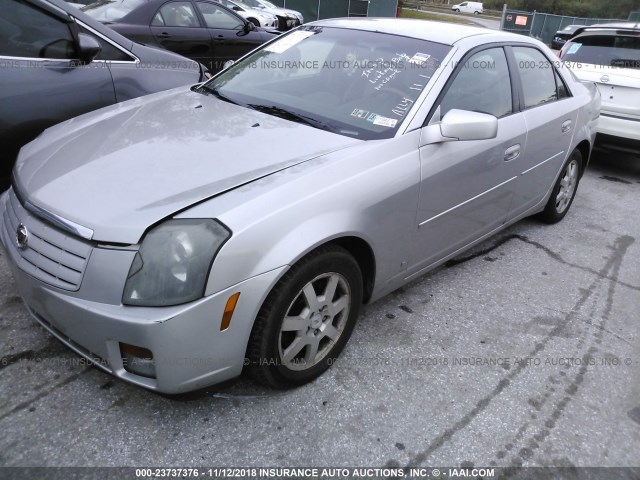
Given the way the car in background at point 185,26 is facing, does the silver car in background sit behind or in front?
in front

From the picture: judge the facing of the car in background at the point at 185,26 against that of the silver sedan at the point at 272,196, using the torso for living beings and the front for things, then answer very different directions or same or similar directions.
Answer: very different directions

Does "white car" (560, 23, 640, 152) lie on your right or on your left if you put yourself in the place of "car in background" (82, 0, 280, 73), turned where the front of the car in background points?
on your right

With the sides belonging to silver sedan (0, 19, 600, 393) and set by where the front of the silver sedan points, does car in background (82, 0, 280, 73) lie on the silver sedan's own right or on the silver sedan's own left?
on the silver sedan's own right

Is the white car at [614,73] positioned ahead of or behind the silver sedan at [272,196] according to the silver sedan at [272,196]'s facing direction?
behind

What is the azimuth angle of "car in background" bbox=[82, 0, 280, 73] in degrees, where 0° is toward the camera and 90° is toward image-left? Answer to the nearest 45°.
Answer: approximately 225°

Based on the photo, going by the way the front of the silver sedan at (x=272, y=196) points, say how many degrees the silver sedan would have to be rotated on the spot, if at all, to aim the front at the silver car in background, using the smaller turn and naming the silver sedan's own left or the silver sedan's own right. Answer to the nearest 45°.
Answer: approximately 135° to the silver sedan's own right

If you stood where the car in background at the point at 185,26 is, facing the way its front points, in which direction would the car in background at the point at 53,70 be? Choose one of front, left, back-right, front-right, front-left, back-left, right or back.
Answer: back-right

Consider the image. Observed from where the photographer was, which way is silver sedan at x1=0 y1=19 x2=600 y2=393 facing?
facing the viewer and to the left of the viewer

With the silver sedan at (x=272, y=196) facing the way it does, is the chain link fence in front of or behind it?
behind

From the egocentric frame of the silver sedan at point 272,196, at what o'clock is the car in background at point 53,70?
The car in background is roughly at 3 o'clock from the silver sedan.
